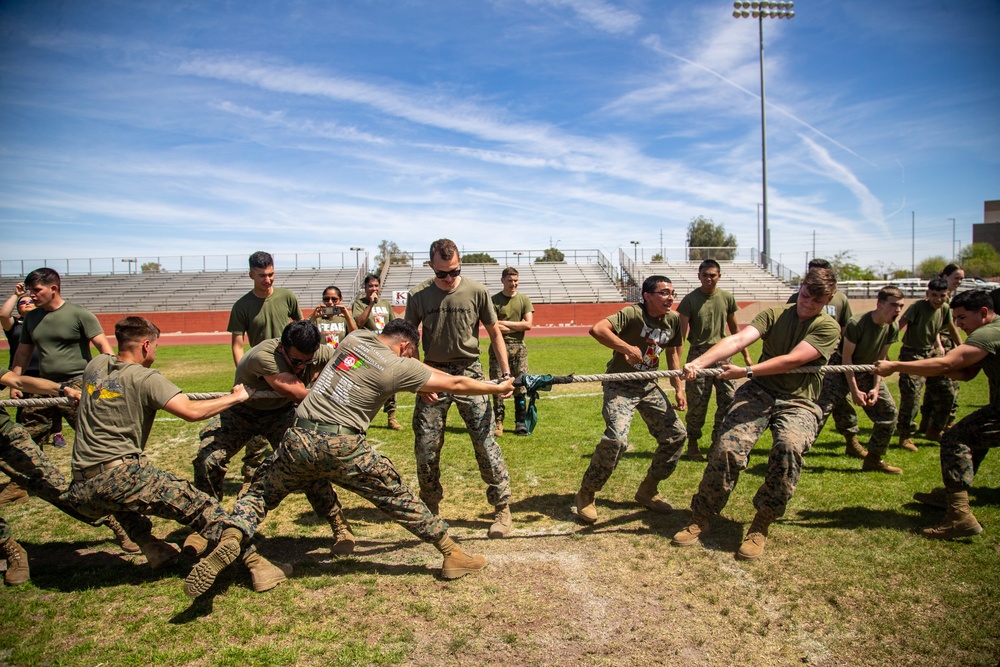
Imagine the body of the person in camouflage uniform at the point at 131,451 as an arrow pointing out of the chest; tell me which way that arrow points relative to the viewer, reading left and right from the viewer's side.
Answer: facing away from the viewer and to the right of the viewer

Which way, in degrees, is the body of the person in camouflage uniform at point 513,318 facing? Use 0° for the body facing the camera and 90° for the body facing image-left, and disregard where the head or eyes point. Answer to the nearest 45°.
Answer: approximately 0°

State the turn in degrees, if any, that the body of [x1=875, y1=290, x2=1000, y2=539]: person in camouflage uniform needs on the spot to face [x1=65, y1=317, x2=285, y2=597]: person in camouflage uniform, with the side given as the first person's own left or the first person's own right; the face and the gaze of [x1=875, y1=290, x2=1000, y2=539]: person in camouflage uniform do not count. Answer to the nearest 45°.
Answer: approximately 45° to the first person's own left

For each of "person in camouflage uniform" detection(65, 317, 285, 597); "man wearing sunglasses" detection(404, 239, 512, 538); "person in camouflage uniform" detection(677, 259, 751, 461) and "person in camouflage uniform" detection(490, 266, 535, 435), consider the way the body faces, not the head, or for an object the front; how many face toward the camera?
3

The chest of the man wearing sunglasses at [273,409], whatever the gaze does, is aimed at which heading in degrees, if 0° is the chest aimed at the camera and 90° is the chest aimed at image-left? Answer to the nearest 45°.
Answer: approximately 315°

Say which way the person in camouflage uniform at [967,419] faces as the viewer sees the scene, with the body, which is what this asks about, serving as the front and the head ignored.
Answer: to the viewer's left

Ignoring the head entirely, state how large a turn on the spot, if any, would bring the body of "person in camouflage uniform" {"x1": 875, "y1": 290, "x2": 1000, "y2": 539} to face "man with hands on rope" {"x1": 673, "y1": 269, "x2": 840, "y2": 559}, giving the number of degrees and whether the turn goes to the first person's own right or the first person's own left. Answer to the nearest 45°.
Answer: approximately 45° to the first person's own left
